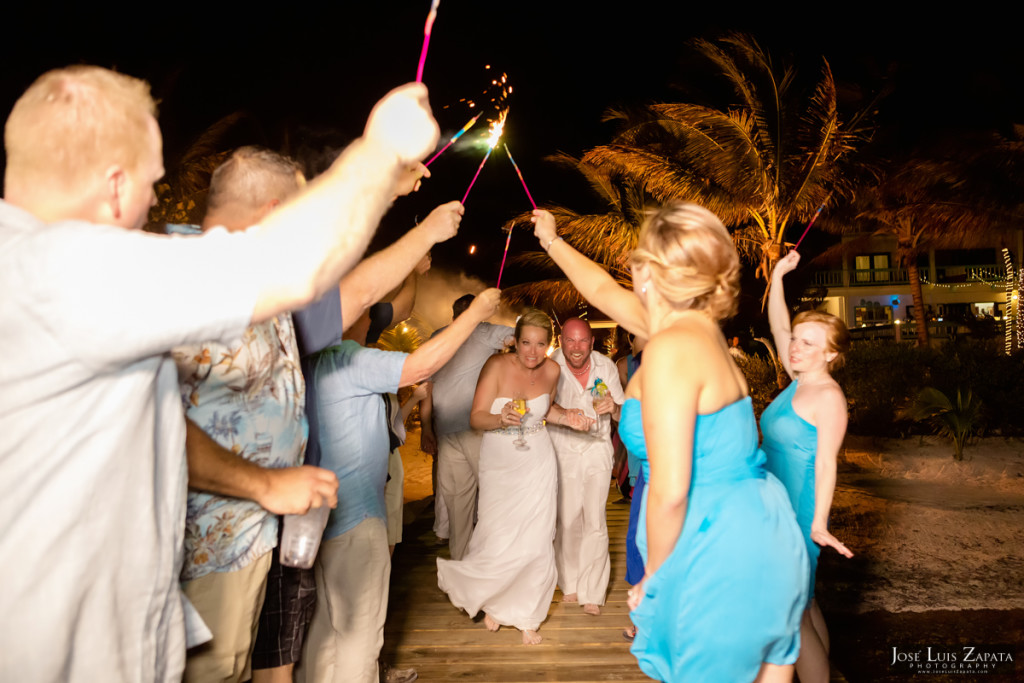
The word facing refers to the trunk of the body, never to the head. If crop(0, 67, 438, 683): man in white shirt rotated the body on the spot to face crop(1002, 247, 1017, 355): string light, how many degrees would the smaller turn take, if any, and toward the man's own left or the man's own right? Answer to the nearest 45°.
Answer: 0° — they already face it

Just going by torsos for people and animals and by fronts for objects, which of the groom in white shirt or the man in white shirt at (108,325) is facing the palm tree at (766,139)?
the man in white shirt

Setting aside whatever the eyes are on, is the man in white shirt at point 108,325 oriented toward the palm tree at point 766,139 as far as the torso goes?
yes

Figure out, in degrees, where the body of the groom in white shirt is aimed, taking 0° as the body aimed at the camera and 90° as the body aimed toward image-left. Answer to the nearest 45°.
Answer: approximately 0°

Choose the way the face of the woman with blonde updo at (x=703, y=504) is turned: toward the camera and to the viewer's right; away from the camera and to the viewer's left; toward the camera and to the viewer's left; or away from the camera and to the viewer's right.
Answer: away from the camera and to the viewer's left

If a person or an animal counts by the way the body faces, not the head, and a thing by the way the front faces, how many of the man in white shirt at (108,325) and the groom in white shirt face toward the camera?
1

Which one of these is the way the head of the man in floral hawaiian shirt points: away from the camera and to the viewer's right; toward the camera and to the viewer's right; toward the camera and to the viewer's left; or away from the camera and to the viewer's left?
away from the camera and to the viewer's right

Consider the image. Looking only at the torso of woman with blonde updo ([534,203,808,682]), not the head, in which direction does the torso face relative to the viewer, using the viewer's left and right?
facing away from the viewer and to the left of the viewer

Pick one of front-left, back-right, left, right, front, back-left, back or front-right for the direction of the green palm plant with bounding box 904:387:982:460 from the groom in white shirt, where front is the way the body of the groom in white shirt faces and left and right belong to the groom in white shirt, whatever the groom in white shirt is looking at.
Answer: back-left

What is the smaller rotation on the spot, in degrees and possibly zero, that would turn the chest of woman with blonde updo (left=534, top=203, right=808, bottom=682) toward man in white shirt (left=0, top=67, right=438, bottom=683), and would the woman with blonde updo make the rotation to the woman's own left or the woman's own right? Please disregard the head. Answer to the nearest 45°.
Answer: approximately 90° to the woman's own left

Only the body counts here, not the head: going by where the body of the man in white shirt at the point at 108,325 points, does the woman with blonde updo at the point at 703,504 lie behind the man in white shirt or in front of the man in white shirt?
in front

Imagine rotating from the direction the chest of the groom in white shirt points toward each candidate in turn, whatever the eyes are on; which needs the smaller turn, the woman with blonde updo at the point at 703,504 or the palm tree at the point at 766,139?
the woman with blonde updo

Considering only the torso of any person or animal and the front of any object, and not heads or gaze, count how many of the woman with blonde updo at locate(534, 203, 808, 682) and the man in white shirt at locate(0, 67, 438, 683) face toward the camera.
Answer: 0

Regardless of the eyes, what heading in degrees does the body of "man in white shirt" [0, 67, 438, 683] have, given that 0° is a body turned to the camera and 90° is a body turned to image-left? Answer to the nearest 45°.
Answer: approximately 225°
